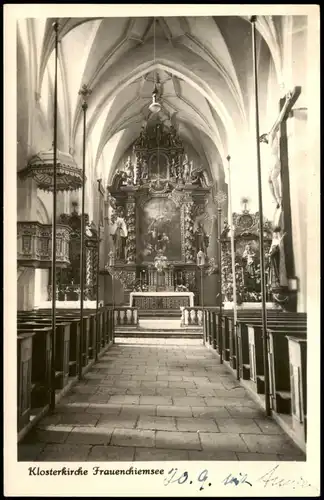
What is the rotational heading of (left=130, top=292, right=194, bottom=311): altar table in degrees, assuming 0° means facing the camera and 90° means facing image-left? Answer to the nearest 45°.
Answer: approximately 0°

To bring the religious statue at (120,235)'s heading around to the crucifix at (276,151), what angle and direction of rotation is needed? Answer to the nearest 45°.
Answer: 0° — it already faces it

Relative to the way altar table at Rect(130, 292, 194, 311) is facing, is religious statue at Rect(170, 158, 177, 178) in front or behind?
behind

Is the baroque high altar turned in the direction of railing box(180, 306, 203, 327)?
yes
